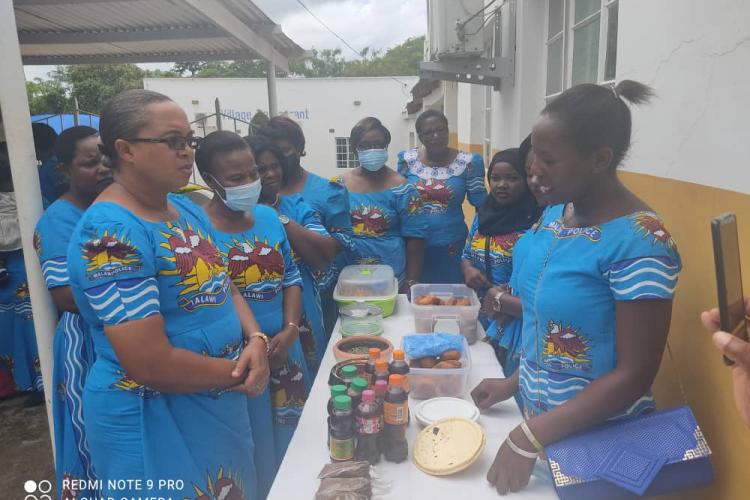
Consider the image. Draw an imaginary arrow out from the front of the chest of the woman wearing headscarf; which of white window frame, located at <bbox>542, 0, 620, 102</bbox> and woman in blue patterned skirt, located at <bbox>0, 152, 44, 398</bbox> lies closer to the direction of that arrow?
the woman in blue patterned skirt

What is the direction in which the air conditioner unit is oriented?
to the viewer's left

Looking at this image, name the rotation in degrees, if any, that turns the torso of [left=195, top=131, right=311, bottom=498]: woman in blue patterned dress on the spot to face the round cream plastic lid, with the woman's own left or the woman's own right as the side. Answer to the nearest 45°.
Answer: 0° — they already face it

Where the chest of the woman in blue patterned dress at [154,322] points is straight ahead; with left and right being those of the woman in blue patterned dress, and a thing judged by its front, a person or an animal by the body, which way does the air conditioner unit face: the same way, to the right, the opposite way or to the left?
the opposite way

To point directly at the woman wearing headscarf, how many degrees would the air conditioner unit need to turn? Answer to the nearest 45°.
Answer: approximately 90° to its left

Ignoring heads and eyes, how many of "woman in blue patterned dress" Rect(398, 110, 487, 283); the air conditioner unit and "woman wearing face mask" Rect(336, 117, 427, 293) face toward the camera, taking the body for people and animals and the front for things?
2
